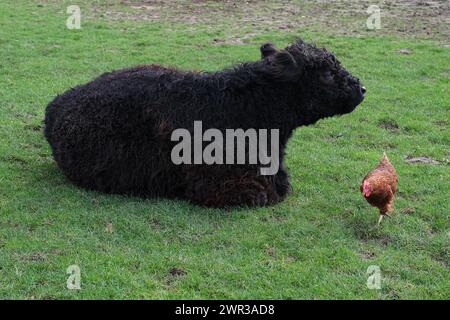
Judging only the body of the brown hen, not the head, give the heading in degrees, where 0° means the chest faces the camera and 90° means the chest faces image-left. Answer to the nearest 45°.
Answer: approximately 45°
